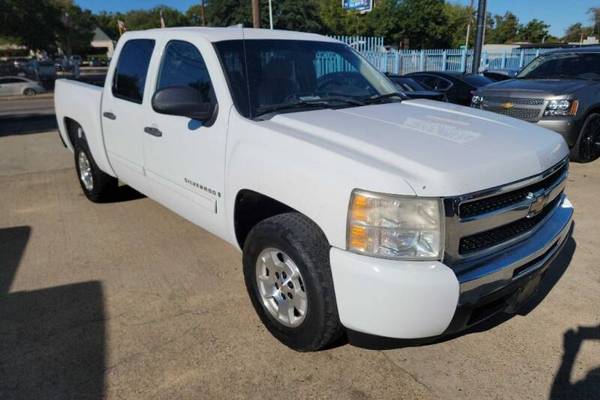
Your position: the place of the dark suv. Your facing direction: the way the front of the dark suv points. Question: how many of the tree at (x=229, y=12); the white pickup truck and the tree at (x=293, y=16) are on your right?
2

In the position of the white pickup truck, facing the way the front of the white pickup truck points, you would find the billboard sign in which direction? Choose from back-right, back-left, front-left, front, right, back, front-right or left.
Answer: back-left

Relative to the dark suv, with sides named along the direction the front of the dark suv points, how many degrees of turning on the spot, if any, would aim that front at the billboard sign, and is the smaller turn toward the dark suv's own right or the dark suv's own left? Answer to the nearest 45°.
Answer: approximately 90° to the dark suv's own right

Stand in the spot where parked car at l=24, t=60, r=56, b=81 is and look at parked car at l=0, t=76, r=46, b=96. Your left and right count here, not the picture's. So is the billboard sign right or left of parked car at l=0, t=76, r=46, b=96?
left

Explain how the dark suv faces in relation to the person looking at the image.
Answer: facing the viewer and to the left of the viewer

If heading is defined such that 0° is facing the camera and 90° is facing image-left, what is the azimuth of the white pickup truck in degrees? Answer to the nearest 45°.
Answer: approximately 315°

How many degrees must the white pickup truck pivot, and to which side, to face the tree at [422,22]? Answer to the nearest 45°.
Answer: approximately 135° to its left

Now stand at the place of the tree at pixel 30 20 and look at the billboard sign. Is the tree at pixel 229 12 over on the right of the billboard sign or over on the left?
left

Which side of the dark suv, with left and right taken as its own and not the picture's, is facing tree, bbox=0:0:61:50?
right

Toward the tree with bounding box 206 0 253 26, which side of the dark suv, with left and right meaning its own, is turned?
right

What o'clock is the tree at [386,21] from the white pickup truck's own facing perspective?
The tree is roughly at 8 o'clock from the white pickup truck.

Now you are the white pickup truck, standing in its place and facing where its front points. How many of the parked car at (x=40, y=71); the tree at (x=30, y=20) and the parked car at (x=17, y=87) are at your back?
3

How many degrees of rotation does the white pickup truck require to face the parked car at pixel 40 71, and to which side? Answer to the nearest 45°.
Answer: approximately 180°

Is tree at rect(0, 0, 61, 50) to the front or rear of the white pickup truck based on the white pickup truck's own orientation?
to the rear
